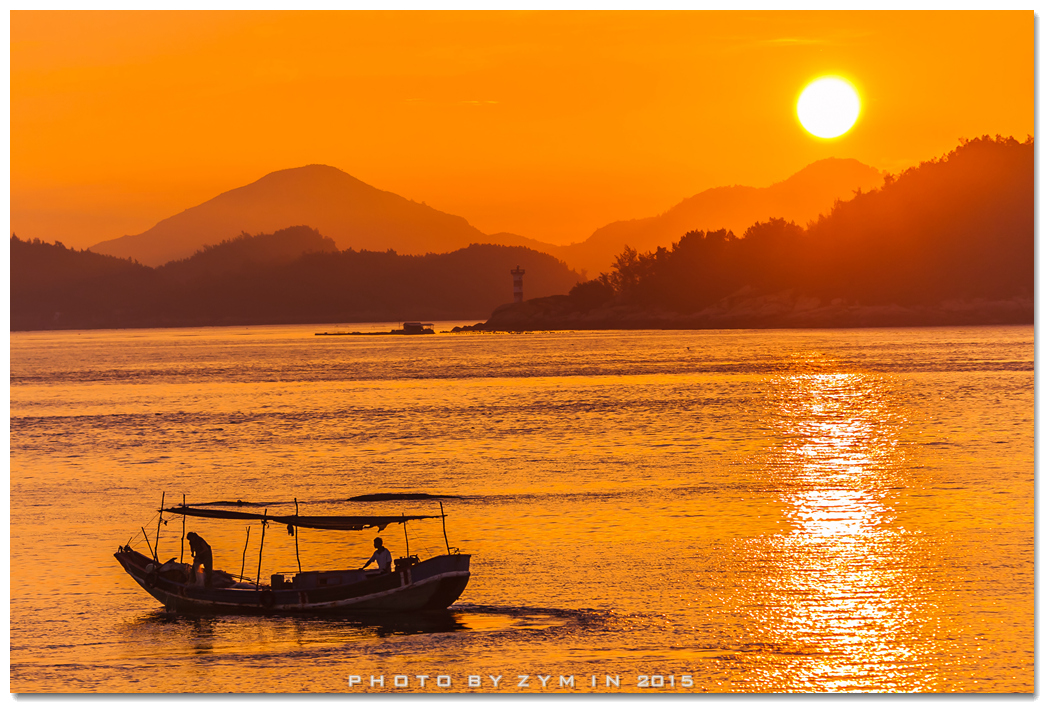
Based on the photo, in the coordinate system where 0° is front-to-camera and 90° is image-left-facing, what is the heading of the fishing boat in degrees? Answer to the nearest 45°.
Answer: approximately 90°
